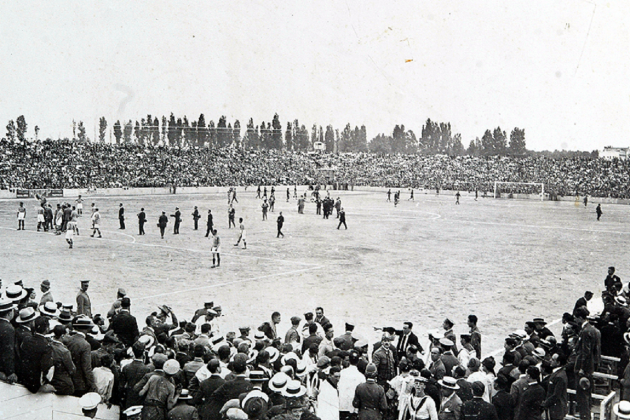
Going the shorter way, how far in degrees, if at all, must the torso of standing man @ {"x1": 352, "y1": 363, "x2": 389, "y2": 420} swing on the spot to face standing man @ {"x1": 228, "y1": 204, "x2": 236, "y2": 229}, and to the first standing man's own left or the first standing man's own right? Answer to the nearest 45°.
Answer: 0° — they already face them

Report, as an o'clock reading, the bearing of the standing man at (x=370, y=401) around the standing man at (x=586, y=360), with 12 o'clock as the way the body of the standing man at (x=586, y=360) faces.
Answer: the standing man at (x=370, y=401) is roughly at 10 o'clock from the standing man at (x=586, y=360).

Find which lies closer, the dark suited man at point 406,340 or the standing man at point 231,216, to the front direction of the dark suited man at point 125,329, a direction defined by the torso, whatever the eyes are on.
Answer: the standing man

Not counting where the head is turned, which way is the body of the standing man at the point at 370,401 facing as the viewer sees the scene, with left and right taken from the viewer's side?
facing away from the viewer

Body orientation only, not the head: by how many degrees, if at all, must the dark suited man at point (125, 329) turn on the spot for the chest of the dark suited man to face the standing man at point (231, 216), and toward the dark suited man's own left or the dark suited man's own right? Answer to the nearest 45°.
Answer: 0° — they already face them

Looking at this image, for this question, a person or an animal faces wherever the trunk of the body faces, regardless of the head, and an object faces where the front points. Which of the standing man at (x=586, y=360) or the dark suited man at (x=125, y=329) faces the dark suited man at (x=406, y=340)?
the standing man

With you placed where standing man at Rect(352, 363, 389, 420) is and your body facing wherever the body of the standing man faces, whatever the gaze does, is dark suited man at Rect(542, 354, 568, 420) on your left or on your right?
on your right

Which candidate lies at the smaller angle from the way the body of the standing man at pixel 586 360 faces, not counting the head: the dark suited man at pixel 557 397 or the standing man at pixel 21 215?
the standing man

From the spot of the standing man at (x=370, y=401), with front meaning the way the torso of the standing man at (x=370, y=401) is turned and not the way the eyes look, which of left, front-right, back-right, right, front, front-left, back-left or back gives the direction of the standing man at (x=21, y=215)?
front-left

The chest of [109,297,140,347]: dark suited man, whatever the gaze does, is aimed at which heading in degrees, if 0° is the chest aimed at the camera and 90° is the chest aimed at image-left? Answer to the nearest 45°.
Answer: approximately 180°

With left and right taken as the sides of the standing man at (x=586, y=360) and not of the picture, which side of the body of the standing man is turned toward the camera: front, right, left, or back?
left

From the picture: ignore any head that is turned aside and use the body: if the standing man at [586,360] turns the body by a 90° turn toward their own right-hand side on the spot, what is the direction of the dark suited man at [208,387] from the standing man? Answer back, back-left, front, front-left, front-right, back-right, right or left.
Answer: back-left

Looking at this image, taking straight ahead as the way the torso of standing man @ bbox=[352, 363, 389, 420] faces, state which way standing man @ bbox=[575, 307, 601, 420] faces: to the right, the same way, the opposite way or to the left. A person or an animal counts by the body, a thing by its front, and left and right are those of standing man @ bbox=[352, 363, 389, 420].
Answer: to the left

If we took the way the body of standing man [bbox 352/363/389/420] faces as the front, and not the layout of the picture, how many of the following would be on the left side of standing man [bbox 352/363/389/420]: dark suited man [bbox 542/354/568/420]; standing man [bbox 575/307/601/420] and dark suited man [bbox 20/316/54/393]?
1

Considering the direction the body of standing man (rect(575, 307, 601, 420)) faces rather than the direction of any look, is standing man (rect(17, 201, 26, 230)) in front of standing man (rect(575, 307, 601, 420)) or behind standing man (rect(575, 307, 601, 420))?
in front
